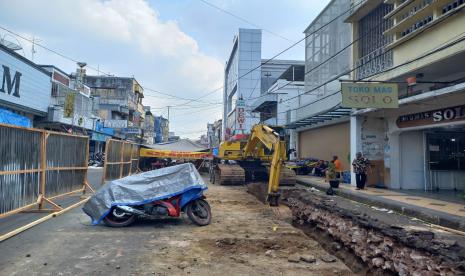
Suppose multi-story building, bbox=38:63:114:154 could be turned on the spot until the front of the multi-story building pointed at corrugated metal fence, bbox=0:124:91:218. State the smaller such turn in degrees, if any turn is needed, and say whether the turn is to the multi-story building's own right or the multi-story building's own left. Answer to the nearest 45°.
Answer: approximately 45° to the multi-story building's own right

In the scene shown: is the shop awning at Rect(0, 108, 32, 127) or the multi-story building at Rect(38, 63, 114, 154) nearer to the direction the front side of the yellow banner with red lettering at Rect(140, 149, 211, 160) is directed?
the shop awning

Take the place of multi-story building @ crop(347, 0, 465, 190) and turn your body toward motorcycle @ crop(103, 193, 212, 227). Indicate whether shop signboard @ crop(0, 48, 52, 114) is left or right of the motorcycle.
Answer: right

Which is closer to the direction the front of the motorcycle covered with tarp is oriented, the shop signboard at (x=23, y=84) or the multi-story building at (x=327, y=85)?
the multi-story building

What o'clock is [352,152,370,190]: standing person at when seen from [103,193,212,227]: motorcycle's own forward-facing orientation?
The standing person is roughly at 11 o'clock from the motorcycle.

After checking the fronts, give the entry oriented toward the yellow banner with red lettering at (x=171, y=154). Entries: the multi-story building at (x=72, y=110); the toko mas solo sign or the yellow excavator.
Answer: the multi-story building

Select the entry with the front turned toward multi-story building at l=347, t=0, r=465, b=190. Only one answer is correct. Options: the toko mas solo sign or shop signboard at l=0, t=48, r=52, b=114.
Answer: the shop signboard

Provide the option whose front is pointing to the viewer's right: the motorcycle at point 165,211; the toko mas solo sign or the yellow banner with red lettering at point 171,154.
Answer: the motorcycle

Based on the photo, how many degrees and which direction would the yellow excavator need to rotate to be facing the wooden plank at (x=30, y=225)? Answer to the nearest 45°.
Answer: approximately 45° to its right

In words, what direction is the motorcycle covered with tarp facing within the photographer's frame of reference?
facing to the right of the viewer
